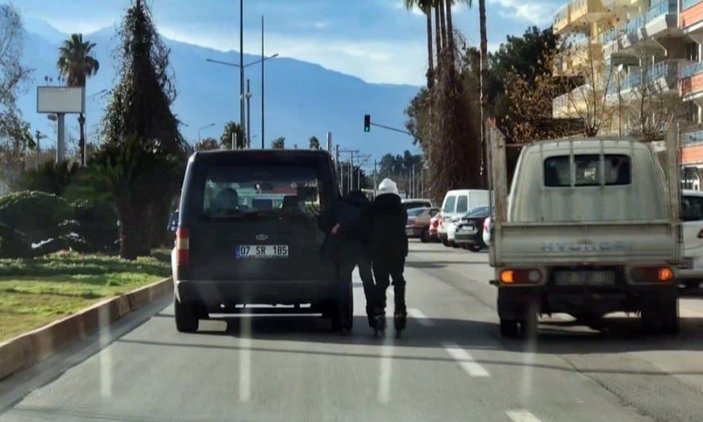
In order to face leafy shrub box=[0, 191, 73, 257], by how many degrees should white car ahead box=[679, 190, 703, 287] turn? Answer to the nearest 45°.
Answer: approximately 90° to its left

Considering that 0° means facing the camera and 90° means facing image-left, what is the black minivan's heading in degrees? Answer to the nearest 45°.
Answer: approximately 180°

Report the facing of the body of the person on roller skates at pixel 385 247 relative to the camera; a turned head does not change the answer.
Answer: away from the camera

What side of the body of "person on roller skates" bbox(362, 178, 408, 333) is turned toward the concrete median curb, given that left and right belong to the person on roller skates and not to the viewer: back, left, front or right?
left

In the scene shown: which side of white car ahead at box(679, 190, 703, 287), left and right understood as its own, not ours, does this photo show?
back

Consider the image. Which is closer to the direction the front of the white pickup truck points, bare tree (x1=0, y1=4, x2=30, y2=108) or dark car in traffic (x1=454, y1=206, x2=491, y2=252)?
the dark car in traffic

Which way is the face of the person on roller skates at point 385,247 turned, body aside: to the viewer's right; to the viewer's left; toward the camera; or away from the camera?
away from the camera

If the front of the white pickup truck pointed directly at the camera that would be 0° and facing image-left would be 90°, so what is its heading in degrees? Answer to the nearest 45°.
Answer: approximately 180°

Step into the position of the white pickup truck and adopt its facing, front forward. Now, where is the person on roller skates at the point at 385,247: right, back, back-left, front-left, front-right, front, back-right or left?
left
